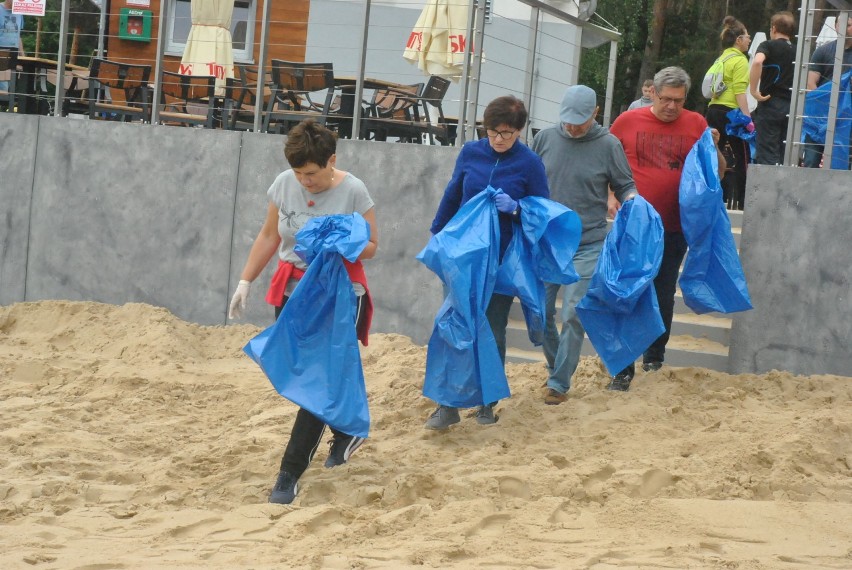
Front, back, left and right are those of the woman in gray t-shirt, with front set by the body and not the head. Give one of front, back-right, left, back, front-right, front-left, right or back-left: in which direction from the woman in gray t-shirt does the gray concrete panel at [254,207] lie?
back-right

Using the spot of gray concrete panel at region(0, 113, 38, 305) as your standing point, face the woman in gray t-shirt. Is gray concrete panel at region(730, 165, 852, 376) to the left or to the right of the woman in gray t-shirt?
left

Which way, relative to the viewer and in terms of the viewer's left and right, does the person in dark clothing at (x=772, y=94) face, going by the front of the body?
facing away from the viewer and to the left of the viewer

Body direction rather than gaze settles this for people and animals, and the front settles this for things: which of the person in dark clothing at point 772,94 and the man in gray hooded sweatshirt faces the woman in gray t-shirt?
the man in gray hooded sweatshirt

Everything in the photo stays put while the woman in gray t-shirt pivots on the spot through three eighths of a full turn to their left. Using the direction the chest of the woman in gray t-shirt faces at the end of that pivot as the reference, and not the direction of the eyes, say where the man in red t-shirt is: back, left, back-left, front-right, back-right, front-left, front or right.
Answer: front-left

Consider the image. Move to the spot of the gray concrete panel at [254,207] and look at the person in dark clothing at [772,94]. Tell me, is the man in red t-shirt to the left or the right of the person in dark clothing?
right

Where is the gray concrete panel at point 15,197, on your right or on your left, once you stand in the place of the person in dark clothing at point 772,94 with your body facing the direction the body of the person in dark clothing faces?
on your left

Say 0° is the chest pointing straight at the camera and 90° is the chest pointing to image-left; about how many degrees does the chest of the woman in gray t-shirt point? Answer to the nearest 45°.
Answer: approximately 45°

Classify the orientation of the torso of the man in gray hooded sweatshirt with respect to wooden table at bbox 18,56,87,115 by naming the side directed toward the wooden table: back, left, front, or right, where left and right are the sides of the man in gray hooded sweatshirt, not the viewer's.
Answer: right
